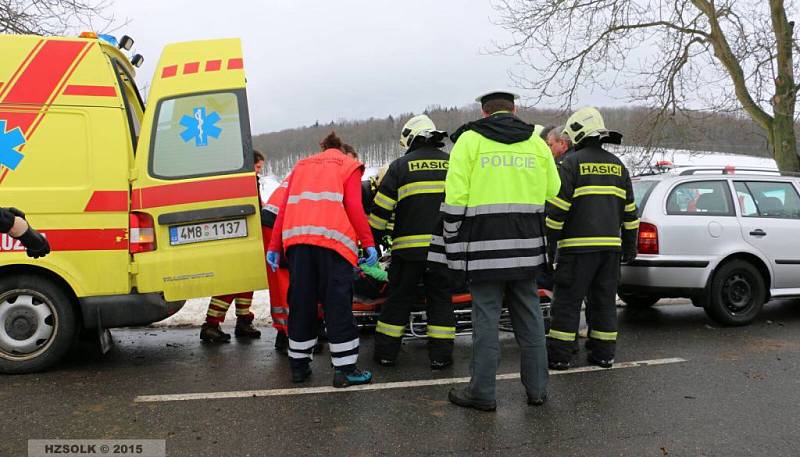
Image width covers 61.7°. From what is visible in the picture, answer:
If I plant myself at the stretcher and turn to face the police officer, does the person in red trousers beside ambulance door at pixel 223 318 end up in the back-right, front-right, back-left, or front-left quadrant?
back-right

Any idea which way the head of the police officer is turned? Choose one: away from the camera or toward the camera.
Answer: away from the camera

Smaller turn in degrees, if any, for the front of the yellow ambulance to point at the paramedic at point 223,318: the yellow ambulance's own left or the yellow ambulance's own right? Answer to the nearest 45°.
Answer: approximately 135° to the yellow ambulance's own right
